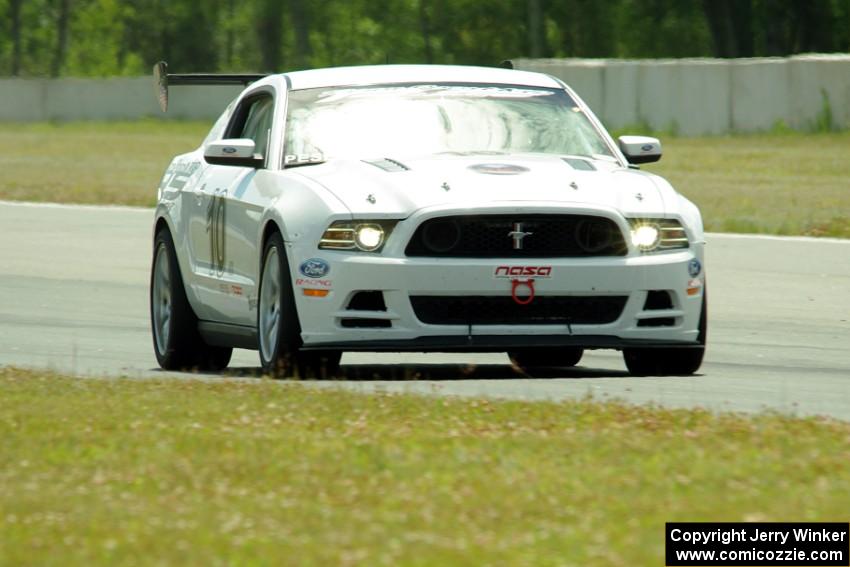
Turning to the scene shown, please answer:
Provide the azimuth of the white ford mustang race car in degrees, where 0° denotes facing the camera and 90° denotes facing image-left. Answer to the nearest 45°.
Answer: approximately 0°

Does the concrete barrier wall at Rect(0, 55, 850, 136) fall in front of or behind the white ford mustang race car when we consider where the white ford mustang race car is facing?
behind
